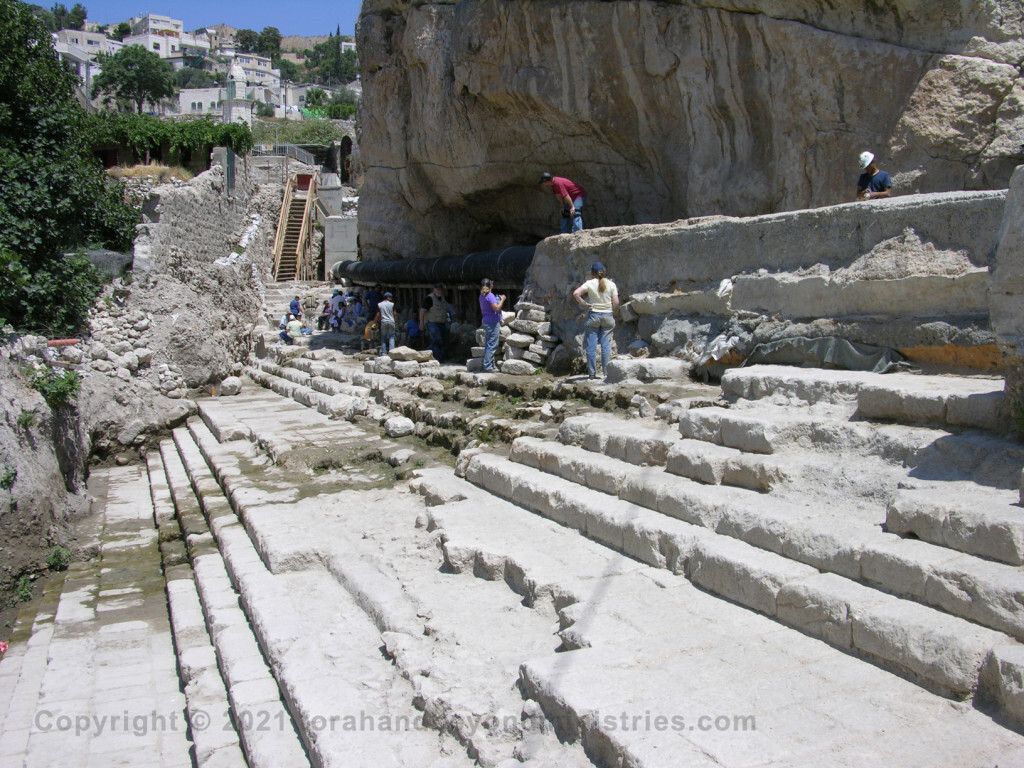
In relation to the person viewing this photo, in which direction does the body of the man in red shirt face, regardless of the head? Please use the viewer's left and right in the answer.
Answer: facing to the left of the viewer

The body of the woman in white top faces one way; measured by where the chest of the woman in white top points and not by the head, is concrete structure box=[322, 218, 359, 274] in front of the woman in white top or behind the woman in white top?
in front

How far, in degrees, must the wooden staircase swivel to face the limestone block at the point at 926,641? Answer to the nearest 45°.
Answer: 0° — it already faces it

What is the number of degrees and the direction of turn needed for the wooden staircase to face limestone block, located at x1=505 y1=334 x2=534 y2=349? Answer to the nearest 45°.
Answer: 0° — it already faces it

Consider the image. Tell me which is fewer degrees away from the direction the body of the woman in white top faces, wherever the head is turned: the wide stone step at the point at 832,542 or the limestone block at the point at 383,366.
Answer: the limestone block

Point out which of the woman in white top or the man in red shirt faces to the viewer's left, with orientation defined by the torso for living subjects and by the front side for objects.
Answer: the man in red shirt

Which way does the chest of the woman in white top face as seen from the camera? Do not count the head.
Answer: away from the camera

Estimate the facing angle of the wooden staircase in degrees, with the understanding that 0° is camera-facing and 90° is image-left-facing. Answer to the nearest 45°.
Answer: approximately 0°

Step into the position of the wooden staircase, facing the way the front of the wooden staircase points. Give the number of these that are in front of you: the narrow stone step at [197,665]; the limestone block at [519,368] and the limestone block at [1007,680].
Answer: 3

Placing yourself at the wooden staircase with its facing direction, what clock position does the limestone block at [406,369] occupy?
The limestone block is roughly at 12 o'clock from the wooden staircase.
